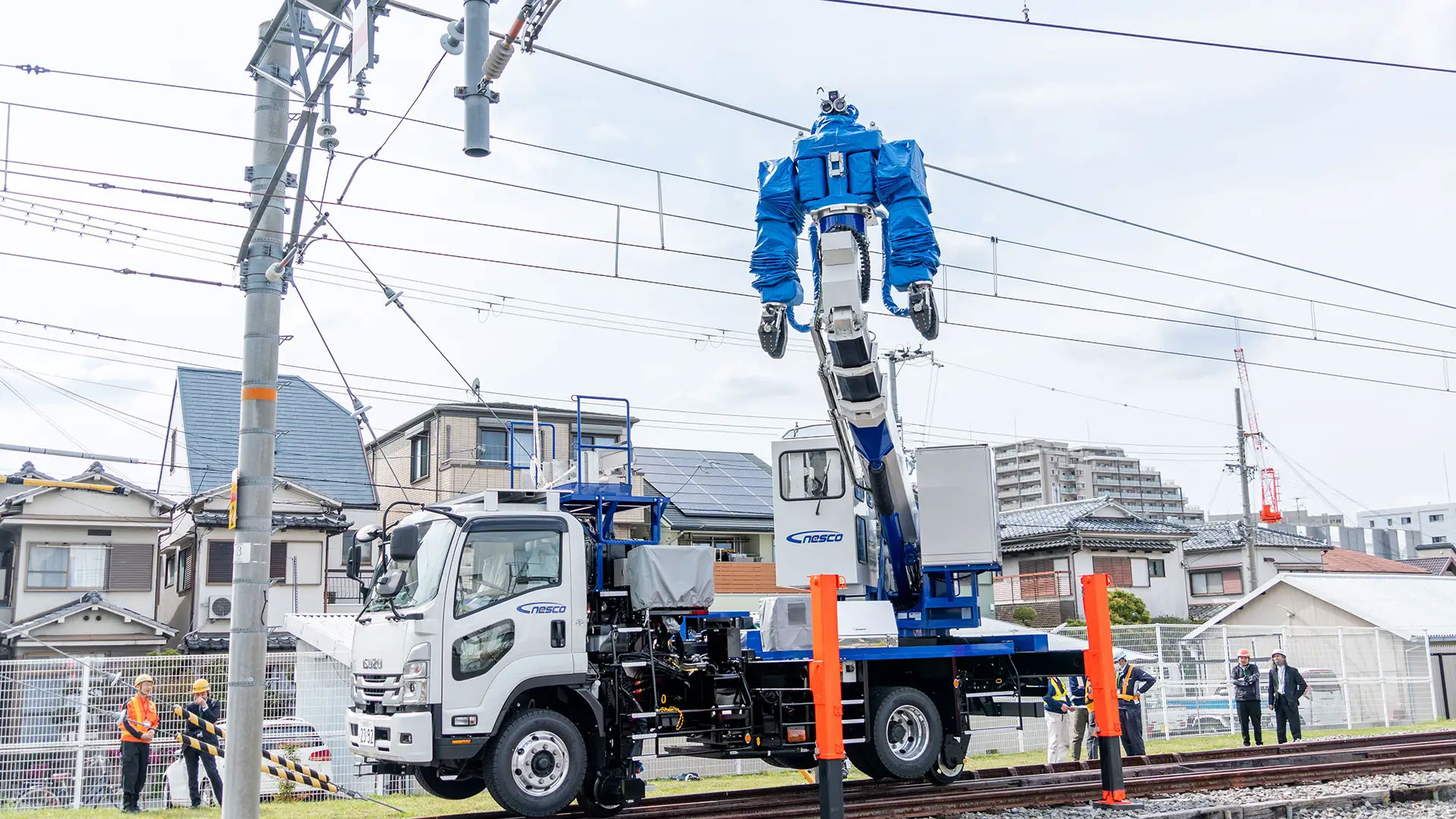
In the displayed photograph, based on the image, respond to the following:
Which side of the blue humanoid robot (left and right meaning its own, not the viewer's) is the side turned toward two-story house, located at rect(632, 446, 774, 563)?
back

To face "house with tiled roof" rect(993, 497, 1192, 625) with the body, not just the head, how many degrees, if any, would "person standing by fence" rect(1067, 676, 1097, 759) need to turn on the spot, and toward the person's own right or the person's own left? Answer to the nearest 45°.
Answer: approximately 135° to the person's own right

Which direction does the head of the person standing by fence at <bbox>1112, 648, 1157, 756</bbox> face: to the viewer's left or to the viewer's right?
to the viewer's left

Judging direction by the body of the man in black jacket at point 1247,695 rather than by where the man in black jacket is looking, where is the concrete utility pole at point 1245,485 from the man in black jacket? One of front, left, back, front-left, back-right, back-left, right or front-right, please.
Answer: back

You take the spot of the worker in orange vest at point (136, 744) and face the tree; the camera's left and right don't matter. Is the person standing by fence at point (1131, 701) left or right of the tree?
right

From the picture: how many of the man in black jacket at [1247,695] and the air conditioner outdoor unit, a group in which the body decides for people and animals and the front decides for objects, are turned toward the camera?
2

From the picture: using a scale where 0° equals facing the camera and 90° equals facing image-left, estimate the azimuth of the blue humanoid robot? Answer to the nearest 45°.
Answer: approximately 0°

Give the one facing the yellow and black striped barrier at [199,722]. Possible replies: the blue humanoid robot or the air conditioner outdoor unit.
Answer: the air conditioner outdoor unit

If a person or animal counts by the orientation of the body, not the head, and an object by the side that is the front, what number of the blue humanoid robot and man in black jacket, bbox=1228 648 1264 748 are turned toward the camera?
2

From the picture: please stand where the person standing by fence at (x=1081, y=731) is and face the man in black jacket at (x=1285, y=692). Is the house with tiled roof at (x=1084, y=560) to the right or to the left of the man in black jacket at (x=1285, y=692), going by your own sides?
left

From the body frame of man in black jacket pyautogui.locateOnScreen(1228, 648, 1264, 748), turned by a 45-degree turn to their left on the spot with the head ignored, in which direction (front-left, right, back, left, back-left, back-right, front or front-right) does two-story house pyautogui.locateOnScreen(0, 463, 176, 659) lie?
back-right

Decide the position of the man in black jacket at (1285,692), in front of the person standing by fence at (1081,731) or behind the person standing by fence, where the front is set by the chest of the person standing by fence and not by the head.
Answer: behind
